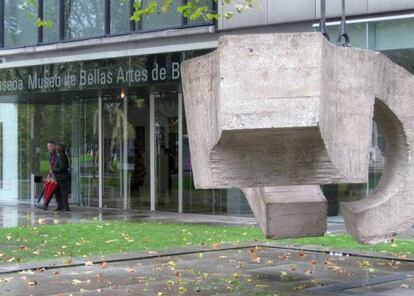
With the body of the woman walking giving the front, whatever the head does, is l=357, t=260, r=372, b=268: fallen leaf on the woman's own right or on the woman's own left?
on the woman's own left

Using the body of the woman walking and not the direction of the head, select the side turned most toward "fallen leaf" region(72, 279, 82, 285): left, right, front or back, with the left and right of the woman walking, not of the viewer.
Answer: left

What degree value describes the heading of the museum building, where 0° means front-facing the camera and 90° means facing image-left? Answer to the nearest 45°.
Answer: approximately 45°

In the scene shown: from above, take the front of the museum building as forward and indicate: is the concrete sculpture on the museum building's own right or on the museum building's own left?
on the museum building's own left

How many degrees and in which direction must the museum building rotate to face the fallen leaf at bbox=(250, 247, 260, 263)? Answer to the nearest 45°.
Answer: approximately 45° to its left

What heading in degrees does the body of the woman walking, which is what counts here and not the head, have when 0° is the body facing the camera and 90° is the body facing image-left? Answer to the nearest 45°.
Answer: approximately 90°

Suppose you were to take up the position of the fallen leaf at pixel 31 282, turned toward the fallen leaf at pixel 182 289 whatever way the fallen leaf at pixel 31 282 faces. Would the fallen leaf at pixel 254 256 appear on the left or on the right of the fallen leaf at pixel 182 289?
left
